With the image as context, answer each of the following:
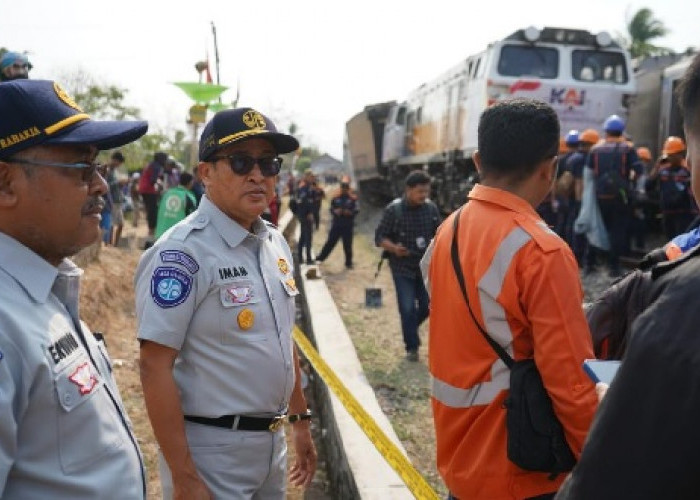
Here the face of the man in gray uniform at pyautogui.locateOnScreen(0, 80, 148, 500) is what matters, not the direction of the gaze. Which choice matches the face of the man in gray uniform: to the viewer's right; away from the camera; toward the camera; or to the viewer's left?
to the viewer's right

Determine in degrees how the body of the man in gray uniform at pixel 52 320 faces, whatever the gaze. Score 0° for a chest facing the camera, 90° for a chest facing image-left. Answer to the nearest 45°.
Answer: approximately 270°

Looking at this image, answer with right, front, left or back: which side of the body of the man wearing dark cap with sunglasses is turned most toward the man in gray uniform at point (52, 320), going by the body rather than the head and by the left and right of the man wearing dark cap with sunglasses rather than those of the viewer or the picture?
right

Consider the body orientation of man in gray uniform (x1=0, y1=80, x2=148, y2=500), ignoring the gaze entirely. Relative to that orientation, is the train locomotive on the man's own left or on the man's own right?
on the man's own left

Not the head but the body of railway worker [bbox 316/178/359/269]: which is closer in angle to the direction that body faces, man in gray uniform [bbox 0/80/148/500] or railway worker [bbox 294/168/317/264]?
the man in gray uniform

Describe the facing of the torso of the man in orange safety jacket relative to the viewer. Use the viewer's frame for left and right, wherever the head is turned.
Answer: facing away from the viewer and to the right of the viewer

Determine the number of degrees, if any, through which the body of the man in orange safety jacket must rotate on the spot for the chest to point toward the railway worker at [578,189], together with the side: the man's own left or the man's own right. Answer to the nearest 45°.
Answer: approximately 45° to the man's own left

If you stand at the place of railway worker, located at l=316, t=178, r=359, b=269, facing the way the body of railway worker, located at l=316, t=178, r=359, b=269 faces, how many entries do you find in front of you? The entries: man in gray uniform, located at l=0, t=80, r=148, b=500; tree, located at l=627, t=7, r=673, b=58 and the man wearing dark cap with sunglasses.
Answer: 2

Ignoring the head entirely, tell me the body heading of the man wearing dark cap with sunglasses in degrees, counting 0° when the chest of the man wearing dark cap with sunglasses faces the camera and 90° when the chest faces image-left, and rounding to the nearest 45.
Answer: approximately 315°
